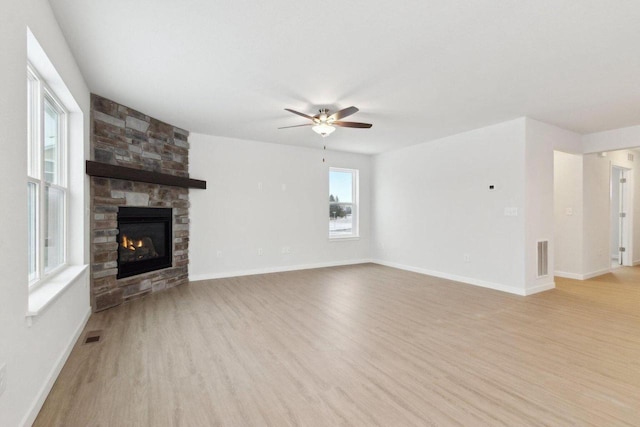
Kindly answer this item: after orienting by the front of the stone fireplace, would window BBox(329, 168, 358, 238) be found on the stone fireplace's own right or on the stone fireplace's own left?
on the stone fireplace's own left

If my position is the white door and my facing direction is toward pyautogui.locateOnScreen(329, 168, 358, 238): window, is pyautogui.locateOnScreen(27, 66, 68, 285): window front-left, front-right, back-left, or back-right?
front-left

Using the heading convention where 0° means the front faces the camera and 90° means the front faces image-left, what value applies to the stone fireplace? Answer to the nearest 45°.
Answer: approximately 315°

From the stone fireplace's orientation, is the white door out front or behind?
out front

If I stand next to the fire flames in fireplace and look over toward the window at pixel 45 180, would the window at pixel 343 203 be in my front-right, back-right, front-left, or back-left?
back-left

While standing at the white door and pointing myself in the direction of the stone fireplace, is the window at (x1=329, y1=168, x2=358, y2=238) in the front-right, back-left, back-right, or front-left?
front-right

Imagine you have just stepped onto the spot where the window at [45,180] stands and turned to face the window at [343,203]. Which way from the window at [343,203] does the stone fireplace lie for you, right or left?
left

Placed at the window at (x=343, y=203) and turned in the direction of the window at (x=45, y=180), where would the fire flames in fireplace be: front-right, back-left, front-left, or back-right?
front-right

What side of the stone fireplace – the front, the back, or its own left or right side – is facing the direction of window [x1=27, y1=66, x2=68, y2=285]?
right
